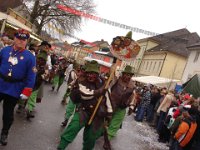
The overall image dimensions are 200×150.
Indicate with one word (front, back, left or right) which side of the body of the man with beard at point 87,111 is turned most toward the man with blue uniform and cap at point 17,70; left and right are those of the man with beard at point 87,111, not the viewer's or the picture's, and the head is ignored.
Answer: right

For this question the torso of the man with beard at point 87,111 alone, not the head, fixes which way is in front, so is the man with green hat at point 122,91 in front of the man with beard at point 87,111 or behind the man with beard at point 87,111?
behind

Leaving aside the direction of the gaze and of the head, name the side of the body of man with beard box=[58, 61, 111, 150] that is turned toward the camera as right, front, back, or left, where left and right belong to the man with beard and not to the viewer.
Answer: front
